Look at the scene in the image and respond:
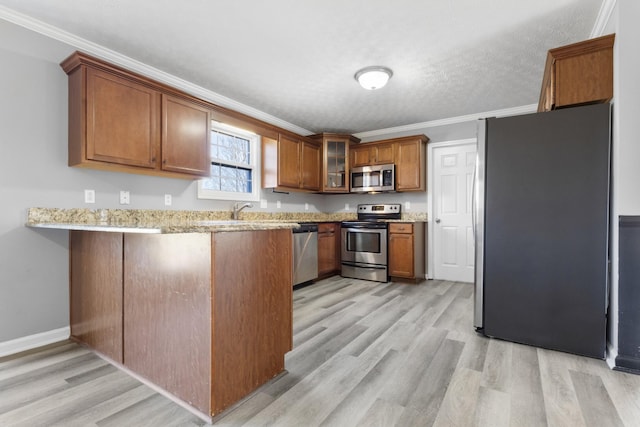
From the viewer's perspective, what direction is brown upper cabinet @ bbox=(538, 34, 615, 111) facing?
to the viewer's left

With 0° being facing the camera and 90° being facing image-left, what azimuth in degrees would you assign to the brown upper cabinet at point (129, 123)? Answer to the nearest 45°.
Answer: approximately 315°

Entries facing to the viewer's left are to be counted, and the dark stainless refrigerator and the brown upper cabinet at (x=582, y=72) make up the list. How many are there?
2

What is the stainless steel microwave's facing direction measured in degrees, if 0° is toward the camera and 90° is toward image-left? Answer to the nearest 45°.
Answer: approximately 0°

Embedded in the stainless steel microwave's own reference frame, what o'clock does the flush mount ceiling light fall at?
The flush mount ceiling light is roughly at 12 o'clock from the stainless steel microwave.

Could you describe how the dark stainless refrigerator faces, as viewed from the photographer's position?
facing to the left of the viewer
